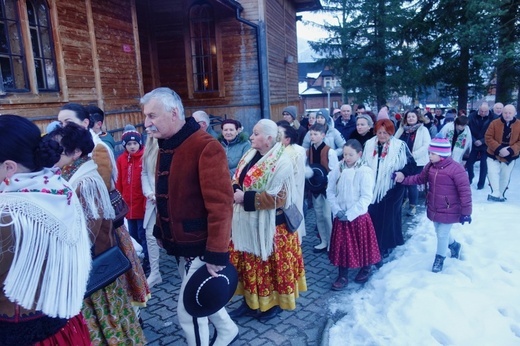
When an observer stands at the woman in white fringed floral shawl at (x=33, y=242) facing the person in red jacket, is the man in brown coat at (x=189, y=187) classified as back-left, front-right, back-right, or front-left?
front-right

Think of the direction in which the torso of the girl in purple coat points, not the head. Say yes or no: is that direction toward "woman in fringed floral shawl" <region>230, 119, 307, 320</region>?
yes

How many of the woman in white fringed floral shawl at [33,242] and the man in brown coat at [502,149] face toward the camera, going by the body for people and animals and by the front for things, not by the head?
1

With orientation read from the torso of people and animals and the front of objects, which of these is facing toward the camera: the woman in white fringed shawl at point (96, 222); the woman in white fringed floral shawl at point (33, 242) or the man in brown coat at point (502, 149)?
the man in brown coat

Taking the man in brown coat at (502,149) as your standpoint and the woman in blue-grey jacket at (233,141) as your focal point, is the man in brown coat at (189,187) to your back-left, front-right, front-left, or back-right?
front-left

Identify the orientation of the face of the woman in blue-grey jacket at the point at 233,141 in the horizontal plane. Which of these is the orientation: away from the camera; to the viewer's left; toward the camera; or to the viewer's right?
toward the camera

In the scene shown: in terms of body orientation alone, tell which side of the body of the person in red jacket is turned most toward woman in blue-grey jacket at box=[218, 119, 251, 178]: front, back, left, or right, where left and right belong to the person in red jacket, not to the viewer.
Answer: left

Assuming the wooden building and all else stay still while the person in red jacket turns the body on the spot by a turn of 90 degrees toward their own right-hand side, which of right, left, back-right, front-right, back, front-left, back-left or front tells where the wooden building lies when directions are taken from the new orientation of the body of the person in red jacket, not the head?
right

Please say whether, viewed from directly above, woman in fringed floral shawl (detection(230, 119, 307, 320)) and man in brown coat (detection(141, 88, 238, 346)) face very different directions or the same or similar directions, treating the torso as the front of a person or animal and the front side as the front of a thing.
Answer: same or similar directions

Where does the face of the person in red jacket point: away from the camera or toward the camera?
toward the camera

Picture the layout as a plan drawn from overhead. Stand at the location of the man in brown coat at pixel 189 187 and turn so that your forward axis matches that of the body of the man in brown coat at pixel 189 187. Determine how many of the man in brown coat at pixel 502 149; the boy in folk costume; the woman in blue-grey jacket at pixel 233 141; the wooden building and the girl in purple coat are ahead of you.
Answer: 0

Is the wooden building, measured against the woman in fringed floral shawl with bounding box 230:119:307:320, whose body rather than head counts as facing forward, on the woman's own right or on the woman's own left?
on the woman's own right

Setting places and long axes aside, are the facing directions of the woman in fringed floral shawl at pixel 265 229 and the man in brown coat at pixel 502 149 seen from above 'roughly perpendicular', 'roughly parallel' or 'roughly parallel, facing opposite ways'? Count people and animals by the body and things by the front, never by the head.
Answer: roughly parallel

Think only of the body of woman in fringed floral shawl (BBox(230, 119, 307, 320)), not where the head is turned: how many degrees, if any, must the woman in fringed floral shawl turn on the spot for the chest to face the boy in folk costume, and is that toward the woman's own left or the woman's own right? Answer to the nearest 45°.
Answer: approximately 180°

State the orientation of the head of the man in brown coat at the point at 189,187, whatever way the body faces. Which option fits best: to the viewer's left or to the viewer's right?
to the viewer's left

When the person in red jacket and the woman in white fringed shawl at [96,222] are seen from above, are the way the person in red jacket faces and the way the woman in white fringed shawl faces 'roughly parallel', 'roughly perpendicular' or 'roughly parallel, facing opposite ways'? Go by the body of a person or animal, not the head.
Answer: roughly perpendicular

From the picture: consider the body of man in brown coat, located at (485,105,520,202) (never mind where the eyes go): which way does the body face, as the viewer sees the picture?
toward the camera

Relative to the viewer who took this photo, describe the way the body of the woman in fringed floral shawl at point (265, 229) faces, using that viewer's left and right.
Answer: facing the viewer and to the left of the viewer

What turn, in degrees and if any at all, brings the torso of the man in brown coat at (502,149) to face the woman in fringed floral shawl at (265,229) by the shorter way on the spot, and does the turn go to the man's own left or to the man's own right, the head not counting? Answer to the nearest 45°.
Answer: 0° — they already face them

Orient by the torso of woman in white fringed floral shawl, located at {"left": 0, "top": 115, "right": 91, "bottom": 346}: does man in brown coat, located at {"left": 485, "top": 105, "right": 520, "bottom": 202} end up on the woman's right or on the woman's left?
on the woman's right

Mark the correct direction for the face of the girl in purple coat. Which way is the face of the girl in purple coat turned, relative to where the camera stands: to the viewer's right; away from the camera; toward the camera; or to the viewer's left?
to the viewer's left
